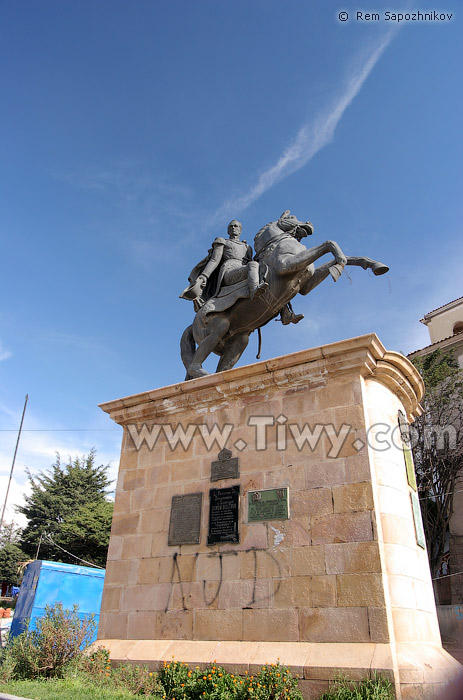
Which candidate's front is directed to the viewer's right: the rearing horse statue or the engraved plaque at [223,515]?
the rearing horse statue

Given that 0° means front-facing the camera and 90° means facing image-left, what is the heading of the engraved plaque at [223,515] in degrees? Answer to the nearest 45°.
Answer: approximately 0°

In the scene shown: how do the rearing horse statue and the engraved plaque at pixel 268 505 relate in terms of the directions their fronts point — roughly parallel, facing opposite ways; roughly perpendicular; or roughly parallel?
roughly perpendicular

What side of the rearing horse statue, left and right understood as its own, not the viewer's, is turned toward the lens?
right

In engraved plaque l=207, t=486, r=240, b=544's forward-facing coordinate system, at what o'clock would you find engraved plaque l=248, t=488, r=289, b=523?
engraved plaque l=248, t=488, r=289, b=523 is roughly at 10 o'clock from engraved plaque l=207, t=486, r=240, b=544.
